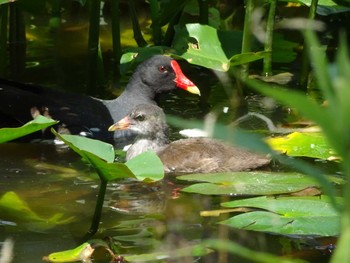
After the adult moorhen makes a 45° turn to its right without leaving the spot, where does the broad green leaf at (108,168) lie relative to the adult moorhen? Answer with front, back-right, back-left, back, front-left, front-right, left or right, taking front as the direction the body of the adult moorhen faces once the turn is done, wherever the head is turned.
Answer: front-right

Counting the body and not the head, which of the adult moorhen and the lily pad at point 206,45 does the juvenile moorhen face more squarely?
the adult moorhen

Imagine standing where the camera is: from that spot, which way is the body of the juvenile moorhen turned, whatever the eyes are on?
to the viewer's left

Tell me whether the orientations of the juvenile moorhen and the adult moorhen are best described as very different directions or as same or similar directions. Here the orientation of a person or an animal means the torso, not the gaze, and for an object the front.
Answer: very different directions

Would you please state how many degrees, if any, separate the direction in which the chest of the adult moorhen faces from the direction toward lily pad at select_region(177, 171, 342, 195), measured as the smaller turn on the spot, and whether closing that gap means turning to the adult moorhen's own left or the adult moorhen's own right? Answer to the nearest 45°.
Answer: approximately 45° to the adult moorhen's own right

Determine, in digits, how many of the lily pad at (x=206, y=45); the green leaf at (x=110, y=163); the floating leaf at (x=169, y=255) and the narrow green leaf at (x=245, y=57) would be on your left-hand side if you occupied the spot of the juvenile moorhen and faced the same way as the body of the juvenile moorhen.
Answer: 2

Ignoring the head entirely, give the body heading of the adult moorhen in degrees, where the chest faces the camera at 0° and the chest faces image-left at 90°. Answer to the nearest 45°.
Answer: approximately 270°

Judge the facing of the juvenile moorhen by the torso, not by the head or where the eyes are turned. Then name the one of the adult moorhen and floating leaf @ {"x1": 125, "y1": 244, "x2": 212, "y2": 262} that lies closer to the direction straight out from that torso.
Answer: the adult moorhen

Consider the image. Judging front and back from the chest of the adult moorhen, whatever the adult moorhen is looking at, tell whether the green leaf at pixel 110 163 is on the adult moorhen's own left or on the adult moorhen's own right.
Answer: on the adult moorhen's own right
